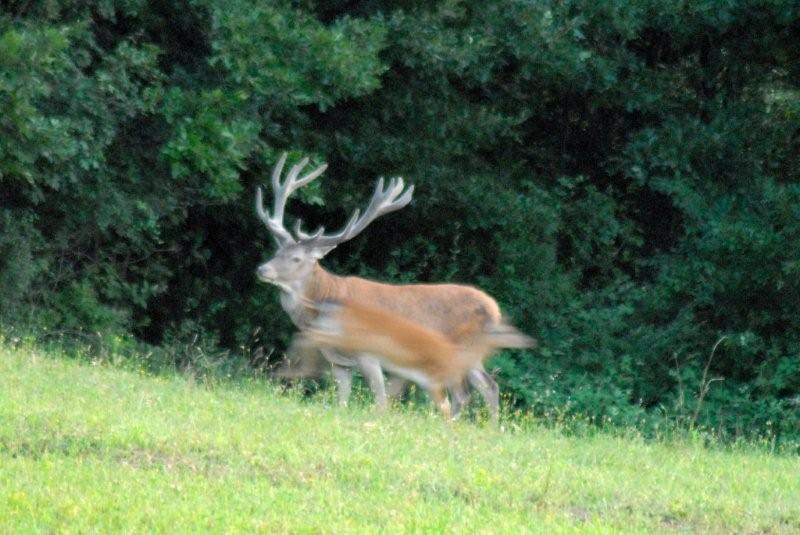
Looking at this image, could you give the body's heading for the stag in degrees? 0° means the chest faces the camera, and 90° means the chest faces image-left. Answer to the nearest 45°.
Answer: approximately 90°
